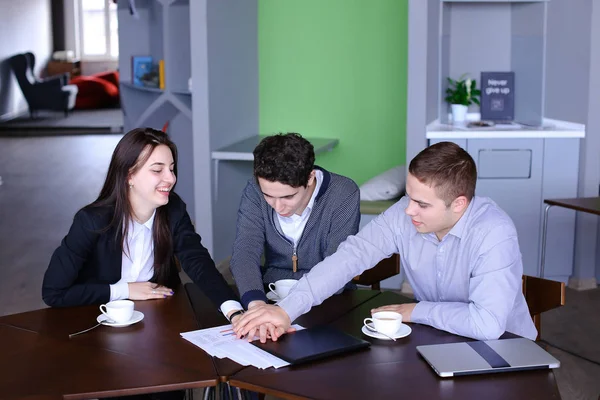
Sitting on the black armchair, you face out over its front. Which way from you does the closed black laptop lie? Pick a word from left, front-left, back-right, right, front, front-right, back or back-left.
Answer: right

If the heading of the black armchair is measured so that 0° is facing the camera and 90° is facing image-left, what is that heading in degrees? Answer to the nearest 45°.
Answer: approximately 270°

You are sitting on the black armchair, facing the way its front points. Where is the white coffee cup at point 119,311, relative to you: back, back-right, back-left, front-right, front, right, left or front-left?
right

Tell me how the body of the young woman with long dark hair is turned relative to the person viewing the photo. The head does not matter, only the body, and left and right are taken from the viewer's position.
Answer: facing the viewer and to the right of the viewer

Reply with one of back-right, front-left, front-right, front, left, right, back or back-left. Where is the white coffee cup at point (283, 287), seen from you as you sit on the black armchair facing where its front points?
right

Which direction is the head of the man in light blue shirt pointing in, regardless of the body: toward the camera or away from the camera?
toward the camera

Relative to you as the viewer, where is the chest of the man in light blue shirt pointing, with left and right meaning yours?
facing the viewer and to the left of the viewer

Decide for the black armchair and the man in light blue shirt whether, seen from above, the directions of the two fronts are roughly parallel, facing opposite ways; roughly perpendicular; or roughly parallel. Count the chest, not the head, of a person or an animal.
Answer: roughly parallel, facing opposite ways

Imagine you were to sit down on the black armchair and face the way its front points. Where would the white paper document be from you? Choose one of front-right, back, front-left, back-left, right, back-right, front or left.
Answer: right

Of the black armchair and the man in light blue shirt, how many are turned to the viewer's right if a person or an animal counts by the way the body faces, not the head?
1

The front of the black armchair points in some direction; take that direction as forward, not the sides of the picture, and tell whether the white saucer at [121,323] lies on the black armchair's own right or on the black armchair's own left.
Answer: on the black armchair's own right

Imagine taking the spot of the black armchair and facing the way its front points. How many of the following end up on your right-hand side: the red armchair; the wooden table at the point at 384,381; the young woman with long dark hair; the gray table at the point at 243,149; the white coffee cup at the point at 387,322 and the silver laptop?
5

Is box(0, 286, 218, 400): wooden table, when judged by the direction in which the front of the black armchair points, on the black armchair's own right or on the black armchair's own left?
on the black armchair's own right

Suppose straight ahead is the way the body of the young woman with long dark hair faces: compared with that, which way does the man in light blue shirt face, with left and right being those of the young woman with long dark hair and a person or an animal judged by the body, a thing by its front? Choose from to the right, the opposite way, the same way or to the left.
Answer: to the right
